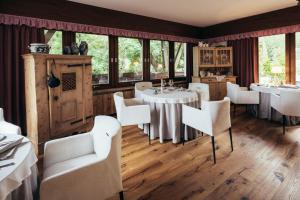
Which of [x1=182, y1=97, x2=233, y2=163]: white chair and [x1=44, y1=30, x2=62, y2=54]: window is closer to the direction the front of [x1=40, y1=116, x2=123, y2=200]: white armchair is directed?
the window

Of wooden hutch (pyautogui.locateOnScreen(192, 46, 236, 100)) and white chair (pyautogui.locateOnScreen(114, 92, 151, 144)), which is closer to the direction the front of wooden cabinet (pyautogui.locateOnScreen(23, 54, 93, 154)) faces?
the white chair

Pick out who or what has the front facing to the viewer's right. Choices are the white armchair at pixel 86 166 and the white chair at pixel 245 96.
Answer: the white chair

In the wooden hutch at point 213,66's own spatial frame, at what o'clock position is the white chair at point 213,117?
The white chair is roughly at 12 o'clock from the wooden hutch.

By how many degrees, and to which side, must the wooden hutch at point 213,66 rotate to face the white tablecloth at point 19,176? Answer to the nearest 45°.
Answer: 0° — it already faces it

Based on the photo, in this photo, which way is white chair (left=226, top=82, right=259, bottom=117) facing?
to the viewer's right

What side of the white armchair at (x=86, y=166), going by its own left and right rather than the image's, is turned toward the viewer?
left

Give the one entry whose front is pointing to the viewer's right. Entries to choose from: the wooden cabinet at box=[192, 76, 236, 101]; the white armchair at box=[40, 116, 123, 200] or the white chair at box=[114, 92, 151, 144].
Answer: the white chair
